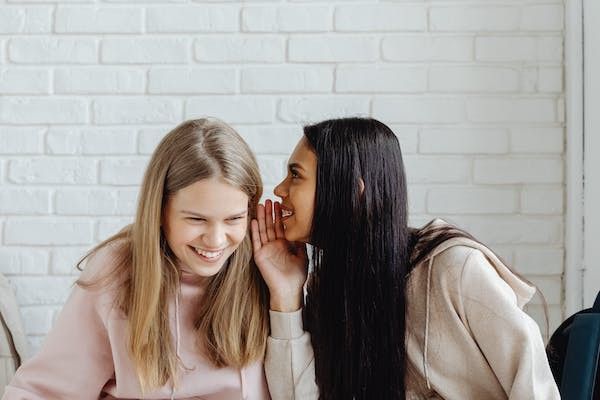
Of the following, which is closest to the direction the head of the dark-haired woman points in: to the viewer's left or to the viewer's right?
to the viewer's left

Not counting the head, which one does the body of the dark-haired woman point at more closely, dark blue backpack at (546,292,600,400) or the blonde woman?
the blonde woman

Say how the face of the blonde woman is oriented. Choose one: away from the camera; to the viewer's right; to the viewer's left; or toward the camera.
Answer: toward the camera

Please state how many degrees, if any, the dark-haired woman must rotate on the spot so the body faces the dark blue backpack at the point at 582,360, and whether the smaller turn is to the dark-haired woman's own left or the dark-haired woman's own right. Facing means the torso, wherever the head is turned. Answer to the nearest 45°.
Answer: approximately 135° to the dark-haired woman's own left

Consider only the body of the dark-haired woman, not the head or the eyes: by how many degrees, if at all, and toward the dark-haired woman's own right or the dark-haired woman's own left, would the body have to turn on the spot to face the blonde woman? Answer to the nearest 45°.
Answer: approximately 45° to the dark-haired woman's own right
